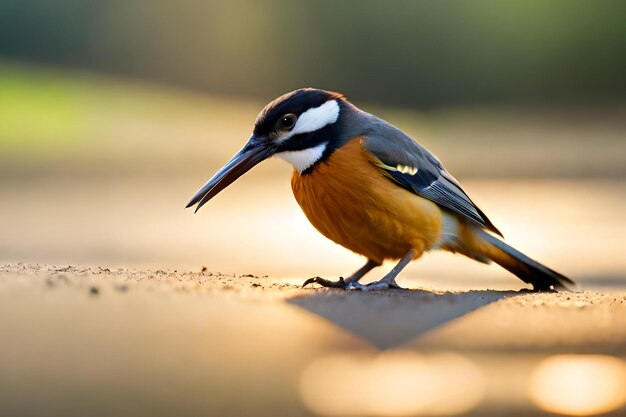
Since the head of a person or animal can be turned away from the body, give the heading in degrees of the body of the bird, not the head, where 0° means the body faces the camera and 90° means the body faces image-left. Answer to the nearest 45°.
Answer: approximately 90°
